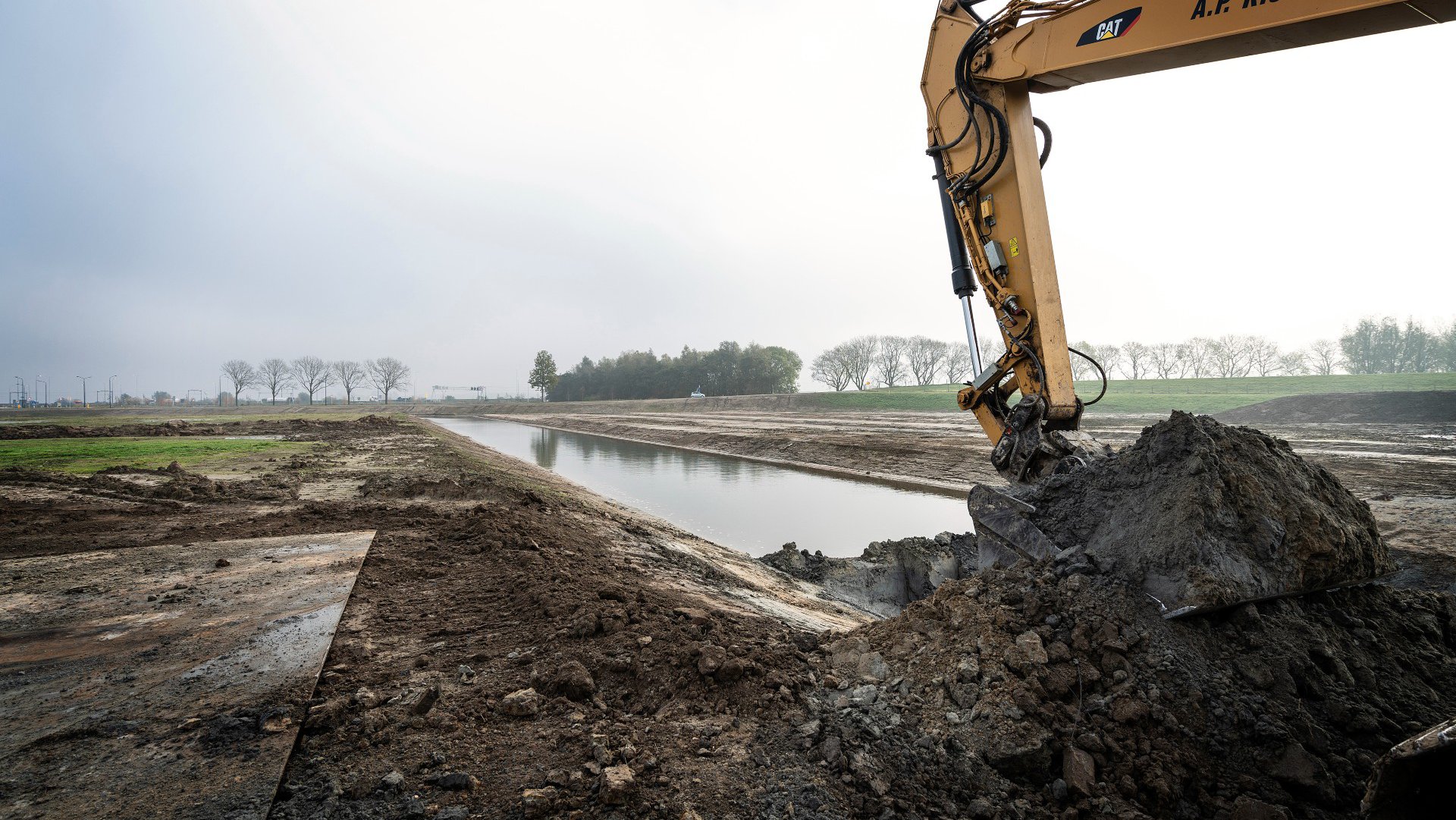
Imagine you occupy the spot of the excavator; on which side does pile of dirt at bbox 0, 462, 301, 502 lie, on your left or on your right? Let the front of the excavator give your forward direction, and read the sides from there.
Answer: on your left

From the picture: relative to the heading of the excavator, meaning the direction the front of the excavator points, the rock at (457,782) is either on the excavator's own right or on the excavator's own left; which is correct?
on the excavator's own left

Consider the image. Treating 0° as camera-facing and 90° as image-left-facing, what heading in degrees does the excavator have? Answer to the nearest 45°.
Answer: approximately 135°

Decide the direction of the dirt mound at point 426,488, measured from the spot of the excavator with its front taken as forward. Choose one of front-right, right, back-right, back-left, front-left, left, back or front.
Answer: front-left

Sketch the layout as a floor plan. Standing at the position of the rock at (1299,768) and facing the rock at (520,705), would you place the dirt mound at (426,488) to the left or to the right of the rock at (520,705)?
right

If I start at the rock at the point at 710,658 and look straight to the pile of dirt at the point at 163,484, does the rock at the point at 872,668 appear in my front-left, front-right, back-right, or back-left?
back-right

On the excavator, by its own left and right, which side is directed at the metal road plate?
left
